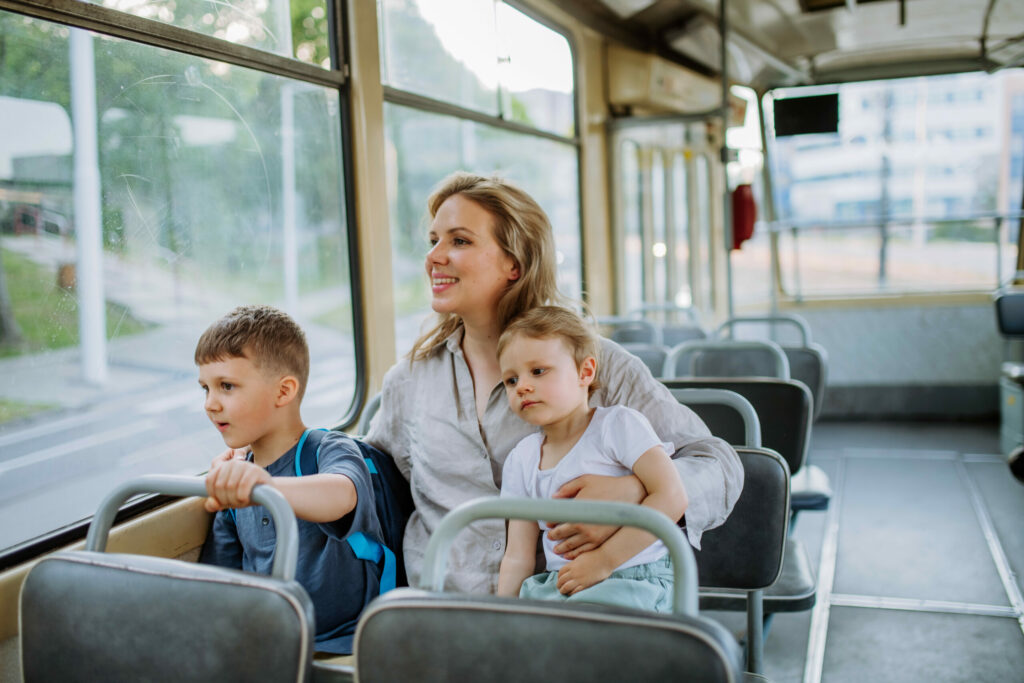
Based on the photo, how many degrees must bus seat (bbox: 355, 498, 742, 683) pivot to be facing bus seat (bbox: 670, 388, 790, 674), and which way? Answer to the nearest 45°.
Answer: approximately 135° to its left

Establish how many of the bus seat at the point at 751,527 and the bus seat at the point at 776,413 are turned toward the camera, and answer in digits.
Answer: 2

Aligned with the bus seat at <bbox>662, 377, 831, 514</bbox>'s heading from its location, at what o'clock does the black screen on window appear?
The black screen on window is roughly at 6 o'clock from the bus seat.

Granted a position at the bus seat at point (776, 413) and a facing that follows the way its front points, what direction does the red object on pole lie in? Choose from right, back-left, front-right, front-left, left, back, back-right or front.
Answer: back

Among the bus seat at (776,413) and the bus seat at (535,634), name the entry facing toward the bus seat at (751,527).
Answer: the bus seat at (776,413)

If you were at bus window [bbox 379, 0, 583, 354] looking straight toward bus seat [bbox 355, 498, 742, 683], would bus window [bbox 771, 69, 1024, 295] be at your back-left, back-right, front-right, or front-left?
back-left

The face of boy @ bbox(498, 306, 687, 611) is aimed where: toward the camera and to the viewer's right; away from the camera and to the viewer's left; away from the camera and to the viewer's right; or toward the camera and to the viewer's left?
toward the camera and to the viewer's left

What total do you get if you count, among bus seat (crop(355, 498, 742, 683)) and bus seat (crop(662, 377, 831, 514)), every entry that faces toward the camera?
2

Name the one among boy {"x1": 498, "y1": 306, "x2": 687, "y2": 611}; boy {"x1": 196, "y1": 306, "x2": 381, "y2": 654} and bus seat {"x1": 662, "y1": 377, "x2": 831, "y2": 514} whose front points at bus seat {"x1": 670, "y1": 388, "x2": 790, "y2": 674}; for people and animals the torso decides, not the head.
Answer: bus seat {"x1": 662, "y1": 377, "x2": 831, "y2": 514}

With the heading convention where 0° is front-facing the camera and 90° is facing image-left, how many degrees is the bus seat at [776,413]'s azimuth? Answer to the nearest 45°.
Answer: approximately 0°

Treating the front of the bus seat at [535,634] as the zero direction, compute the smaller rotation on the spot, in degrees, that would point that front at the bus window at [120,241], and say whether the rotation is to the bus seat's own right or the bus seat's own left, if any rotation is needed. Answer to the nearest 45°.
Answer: approximately 135° to the bus seat's own right
